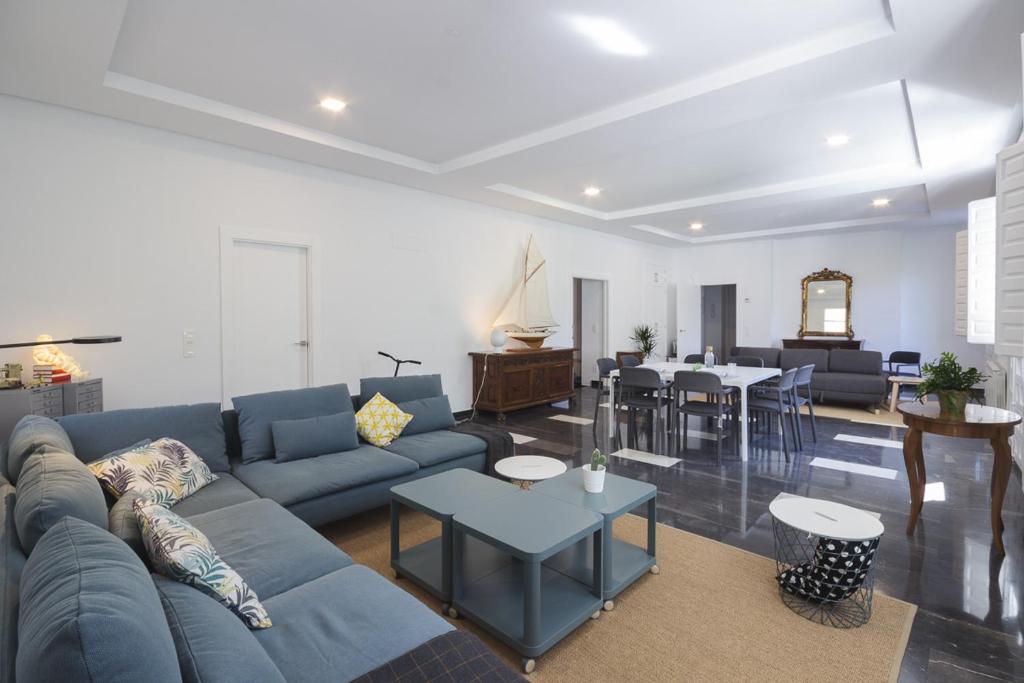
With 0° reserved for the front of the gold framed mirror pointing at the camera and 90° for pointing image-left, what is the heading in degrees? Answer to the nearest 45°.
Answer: approximately 0°

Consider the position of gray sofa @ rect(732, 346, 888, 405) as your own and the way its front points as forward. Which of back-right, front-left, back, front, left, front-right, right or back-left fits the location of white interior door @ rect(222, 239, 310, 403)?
front-right

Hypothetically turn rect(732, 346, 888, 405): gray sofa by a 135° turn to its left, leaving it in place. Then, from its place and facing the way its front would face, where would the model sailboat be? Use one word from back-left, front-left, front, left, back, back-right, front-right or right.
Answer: back

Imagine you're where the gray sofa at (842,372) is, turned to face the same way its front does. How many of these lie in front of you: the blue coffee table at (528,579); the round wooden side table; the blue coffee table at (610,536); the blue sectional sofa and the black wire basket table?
5

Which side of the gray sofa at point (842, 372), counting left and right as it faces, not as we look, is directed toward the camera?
front

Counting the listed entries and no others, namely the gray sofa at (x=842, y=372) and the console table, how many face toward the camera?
2

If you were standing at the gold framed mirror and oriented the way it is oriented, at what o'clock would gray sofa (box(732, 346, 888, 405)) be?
The gray sofa is roughly at 12 o'clock from the gold framed mirror.

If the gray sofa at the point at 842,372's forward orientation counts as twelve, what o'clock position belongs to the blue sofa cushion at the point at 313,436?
The blue sofa cushion is roughly at 1 o'clock from the gray sofa.

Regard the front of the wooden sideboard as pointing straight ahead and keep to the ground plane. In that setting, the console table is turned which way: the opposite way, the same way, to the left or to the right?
to the right

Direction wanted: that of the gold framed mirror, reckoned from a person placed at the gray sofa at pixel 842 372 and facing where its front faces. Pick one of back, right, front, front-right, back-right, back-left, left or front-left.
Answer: back

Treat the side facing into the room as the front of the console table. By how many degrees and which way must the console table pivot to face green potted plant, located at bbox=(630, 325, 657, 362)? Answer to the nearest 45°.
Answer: approximately 90° to its right

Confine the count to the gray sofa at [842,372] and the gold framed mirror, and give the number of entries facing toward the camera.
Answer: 2

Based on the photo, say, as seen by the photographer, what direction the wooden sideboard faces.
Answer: facing the viewer and to the right of the viewer

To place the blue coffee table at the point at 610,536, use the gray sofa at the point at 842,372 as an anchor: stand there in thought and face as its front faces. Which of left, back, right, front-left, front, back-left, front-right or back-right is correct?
front

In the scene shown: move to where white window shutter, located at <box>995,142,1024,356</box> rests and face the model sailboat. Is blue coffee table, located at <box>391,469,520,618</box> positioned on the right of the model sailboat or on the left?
left

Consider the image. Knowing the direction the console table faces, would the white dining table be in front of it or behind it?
in front

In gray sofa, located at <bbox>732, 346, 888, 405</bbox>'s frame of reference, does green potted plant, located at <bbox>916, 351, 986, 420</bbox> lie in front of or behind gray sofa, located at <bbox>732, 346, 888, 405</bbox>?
in front
